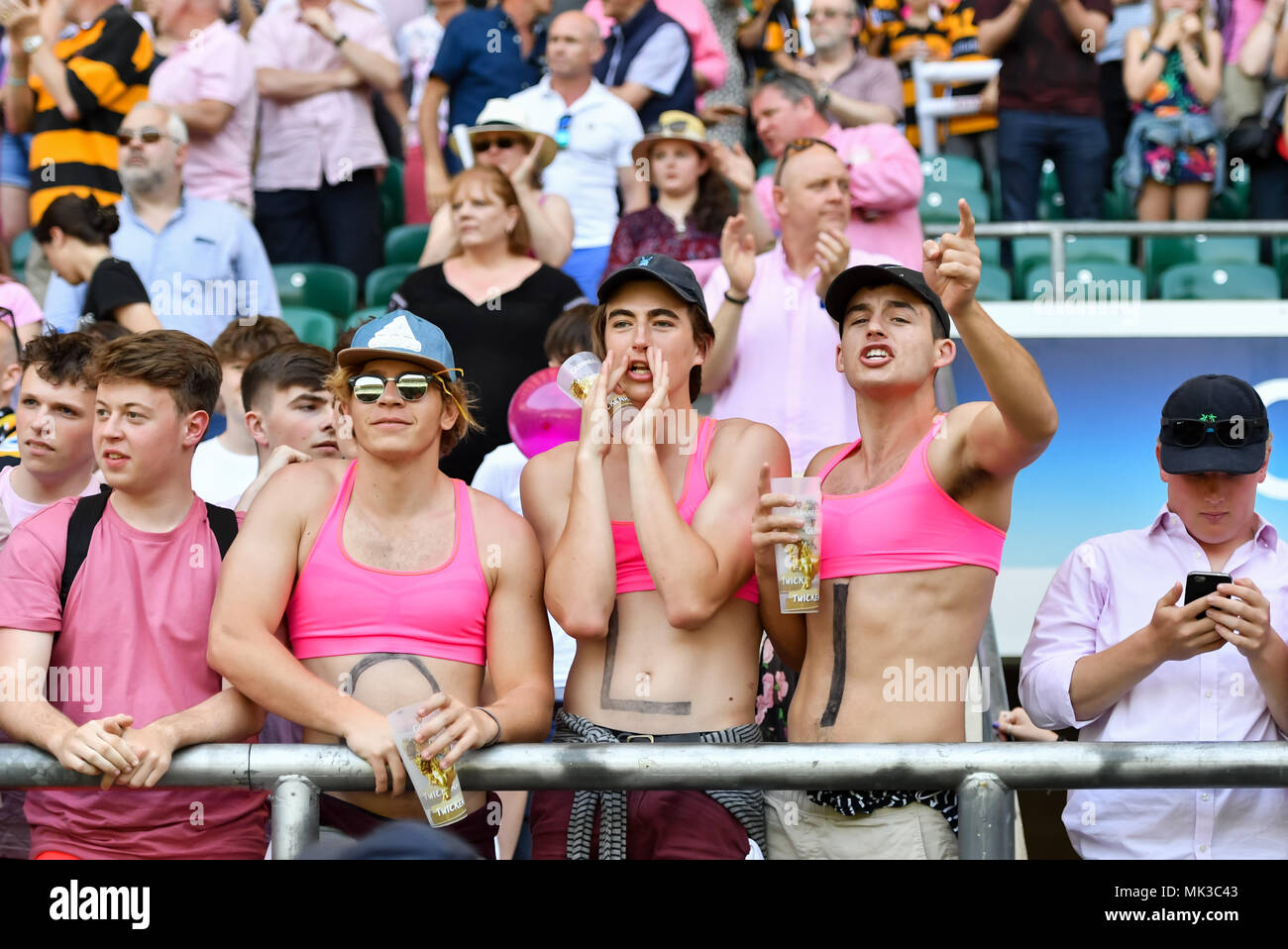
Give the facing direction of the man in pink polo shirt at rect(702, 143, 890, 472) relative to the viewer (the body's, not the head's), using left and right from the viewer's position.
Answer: facing the viewer and to the right of the viewer

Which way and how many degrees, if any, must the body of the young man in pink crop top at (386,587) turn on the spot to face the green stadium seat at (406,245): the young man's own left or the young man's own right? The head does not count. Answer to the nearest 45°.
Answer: approximately 180°

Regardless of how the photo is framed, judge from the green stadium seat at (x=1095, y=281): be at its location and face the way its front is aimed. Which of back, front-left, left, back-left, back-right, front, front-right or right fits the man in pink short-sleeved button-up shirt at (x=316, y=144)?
right

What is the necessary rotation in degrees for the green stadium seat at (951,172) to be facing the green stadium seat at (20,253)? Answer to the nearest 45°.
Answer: approximately 90° to its right

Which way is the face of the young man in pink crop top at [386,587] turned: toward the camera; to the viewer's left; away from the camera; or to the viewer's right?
toward the camera

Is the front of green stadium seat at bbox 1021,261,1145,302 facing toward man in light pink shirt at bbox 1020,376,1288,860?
yes

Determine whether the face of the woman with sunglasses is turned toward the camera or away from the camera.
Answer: toward the camera

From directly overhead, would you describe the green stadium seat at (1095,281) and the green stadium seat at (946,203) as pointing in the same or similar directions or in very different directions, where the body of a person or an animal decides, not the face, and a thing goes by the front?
same or similar directions

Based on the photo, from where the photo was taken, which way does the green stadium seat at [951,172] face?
toward the camera

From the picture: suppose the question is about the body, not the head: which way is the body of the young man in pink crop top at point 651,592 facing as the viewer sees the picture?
toward the camera

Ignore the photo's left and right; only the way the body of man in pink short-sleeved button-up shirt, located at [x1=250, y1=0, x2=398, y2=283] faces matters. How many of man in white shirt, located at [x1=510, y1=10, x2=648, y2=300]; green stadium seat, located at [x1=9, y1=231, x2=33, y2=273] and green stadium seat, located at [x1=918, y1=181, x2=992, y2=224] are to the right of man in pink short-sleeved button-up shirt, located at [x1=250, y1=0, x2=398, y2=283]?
1

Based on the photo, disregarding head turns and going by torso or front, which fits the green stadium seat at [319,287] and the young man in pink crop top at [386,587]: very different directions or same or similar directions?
same or similar directions

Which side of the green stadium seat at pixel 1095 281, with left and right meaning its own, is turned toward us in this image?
front

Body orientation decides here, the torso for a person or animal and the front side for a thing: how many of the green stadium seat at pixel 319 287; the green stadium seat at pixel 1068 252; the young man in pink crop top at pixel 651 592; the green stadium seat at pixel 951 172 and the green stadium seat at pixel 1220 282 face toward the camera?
5
